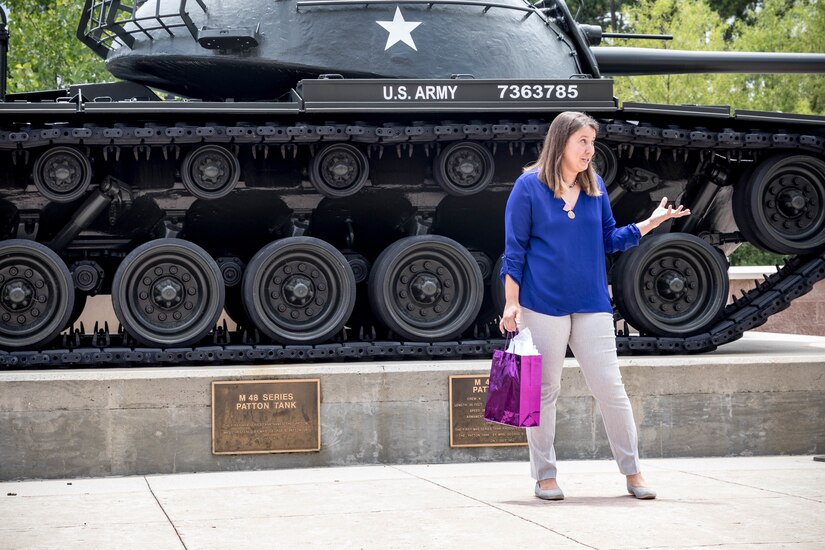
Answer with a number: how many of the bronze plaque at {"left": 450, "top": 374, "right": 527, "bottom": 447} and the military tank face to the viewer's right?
1

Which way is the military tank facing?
to the viewer's right

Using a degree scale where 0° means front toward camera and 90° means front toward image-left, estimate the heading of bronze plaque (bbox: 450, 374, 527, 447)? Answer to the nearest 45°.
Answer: approximately 0°

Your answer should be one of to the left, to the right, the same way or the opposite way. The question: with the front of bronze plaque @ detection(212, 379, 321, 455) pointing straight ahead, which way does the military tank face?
to the left

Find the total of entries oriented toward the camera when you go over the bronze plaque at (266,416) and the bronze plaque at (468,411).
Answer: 2

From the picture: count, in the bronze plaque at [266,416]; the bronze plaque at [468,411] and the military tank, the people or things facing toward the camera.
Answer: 2

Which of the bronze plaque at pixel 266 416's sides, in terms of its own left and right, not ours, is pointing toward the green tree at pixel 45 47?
back
